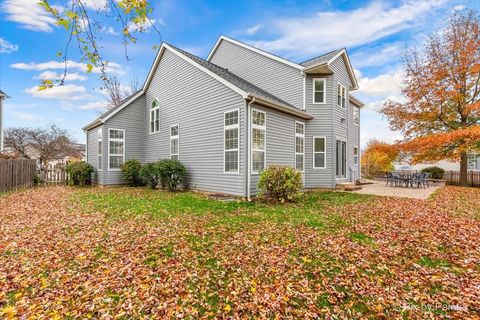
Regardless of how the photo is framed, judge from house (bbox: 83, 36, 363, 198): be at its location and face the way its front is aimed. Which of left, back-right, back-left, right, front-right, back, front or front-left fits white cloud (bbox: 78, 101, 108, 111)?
front

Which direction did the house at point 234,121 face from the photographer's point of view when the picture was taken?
facing away from the viewer and to the left of the viewer

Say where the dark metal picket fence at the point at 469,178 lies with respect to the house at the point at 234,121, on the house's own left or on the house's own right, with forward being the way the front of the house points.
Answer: on the house's own right

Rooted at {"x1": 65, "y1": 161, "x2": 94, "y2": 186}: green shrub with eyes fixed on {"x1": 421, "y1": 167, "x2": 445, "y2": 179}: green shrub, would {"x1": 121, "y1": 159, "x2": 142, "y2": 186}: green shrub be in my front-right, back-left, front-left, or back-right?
front-right

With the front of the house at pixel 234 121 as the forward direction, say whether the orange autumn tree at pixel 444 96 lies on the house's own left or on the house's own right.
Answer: on the house's own right

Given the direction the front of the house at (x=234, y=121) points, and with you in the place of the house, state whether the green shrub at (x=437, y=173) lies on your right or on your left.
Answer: on your right

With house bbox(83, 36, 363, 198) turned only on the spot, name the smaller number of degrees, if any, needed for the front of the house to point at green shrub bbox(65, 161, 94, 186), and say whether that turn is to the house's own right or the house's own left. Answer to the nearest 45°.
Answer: approximately 45° to the house's own left
